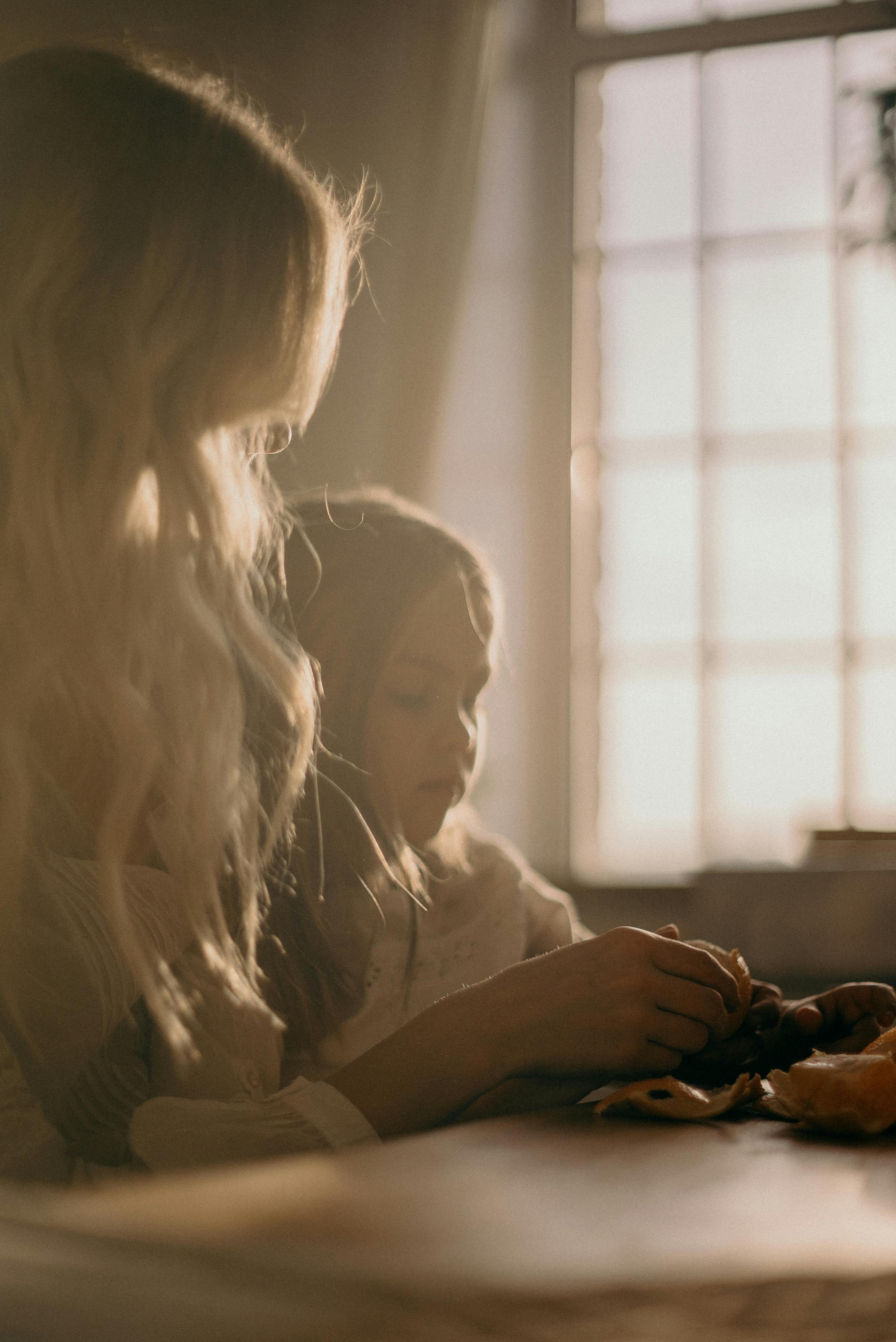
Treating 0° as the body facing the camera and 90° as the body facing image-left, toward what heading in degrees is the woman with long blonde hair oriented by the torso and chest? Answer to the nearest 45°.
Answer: approximately 270°

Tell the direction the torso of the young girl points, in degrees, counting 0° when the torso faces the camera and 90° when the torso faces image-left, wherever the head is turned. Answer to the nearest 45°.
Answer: approximately 315°

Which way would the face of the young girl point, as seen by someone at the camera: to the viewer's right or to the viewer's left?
to the viewer's right

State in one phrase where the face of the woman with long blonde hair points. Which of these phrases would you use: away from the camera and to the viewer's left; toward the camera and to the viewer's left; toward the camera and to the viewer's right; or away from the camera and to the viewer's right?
away from the camera and to the viewer's right
